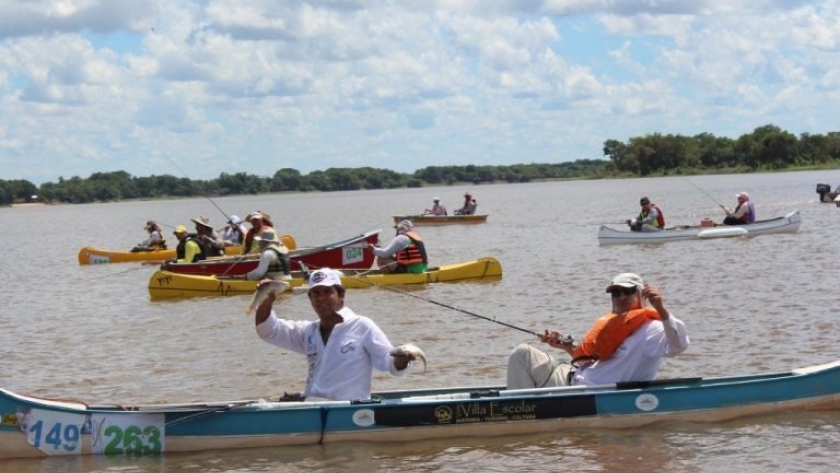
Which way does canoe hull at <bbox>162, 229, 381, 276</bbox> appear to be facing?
to the viewer's right

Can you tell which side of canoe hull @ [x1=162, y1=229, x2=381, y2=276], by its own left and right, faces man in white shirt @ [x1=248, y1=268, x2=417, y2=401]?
right

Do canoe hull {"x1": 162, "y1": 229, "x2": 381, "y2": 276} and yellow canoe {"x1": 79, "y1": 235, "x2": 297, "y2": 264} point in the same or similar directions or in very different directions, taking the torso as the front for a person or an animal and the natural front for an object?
very different directions

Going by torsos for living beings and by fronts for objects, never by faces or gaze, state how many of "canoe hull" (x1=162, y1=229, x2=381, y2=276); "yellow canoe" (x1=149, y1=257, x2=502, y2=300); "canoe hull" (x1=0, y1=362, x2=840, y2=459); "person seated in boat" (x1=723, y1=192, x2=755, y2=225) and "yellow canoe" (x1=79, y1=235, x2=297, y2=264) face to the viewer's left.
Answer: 4

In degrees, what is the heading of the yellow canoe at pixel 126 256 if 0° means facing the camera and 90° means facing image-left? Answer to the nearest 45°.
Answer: approximately 90°

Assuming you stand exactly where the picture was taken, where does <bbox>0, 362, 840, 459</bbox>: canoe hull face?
facing to the left of the viewer

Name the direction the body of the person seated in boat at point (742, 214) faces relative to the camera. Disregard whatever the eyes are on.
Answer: to the viewer's left

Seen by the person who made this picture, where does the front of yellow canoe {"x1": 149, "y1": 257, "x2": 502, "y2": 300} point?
facing to the left of the viewer

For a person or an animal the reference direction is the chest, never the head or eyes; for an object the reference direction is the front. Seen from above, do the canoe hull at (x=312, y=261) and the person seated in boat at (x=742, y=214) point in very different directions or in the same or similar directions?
very different directions
